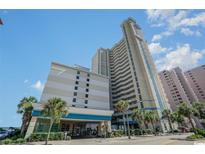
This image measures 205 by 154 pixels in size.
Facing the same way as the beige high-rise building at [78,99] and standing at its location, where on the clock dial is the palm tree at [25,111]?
The palm tree is roughly at 2 o'clock from the beige high-rise building.

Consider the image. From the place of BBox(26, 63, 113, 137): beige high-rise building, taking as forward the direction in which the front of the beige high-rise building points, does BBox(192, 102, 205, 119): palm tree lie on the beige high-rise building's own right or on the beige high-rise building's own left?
on the beige high-rise building's own left

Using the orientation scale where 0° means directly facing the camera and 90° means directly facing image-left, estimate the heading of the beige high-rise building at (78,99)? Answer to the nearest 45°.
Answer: approximately 0°

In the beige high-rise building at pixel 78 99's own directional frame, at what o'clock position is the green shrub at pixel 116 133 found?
The green shrub is roughly at 10 o'clock from the beige high-rise building.

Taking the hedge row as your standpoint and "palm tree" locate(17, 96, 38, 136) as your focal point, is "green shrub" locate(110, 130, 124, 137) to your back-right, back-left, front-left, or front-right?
back-right

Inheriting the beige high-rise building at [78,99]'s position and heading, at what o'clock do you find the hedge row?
The hedge row is roughly at 1 o'clock from the beige high-rise building.
